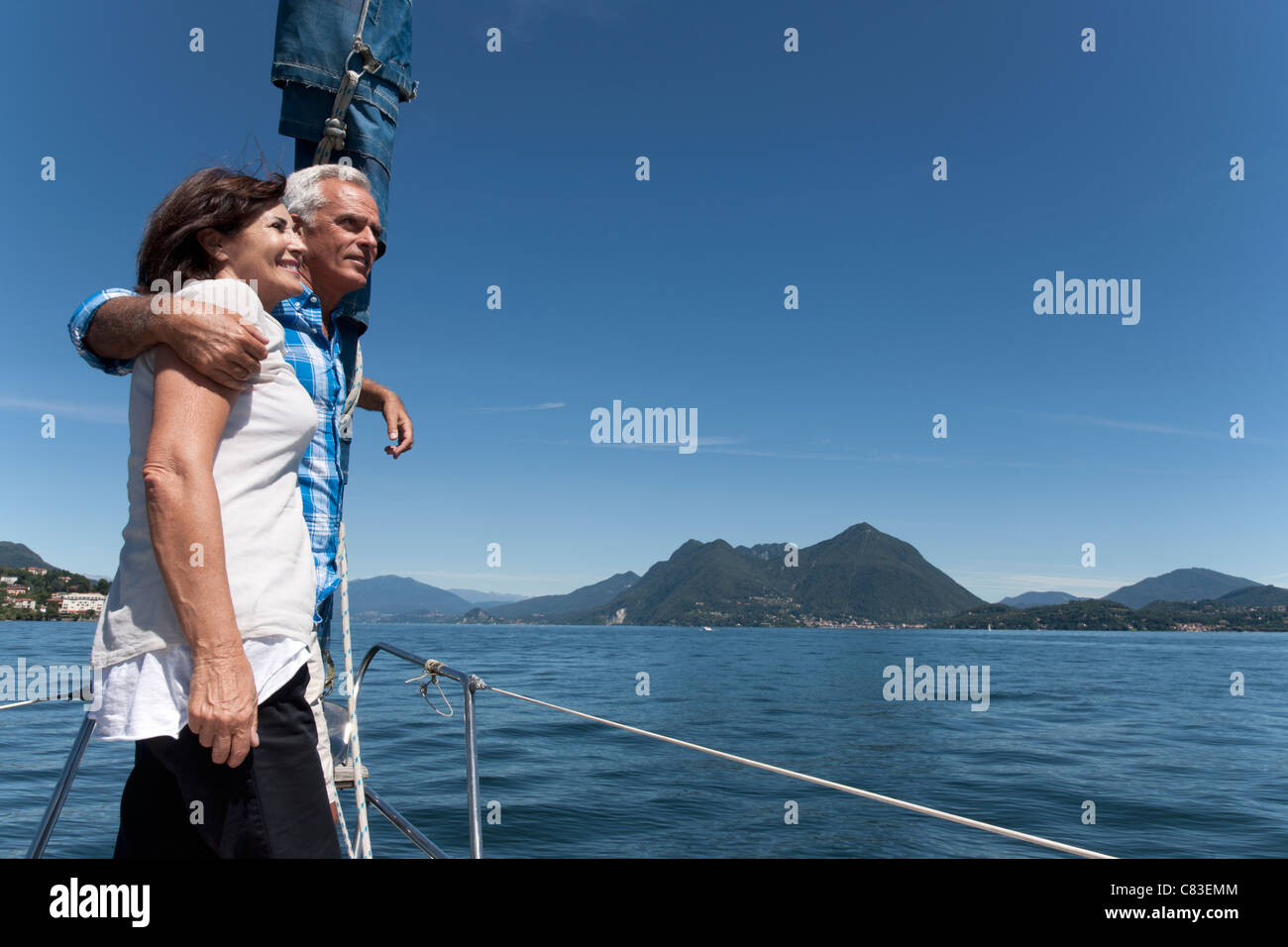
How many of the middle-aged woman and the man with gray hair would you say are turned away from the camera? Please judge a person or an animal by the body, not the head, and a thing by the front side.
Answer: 0

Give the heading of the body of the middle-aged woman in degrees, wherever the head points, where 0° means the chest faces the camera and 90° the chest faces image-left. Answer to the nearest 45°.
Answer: approximately 270°

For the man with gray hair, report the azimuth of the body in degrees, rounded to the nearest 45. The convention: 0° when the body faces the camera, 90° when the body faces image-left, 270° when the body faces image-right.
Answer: approximately 315°

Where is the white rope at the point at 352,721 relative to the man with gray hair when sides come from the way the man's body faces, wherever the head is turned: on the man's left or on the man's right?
on the man's left

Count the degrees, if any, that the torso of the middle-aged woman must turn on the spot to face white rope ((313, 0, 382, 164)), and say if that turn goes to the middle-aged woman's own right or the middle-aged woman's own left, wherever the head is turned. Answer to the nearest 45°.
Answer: approximately 90° to the middle-aged woman's own left

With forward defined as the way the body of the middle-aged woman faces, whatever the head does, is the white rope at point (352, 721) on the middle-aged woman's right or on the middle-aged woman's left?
on the middle-aged woman's left

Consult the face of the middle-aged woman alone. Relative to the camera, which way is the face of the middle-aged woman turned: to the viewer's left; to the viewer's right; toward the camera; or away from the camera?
to the viewer's right

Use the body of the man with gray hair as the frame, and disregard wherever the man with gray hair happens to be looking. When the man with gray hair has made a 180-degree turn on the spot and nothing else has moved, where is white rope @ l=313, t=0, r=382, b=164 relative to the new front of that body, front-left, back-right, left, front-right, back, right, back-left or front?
back-right
